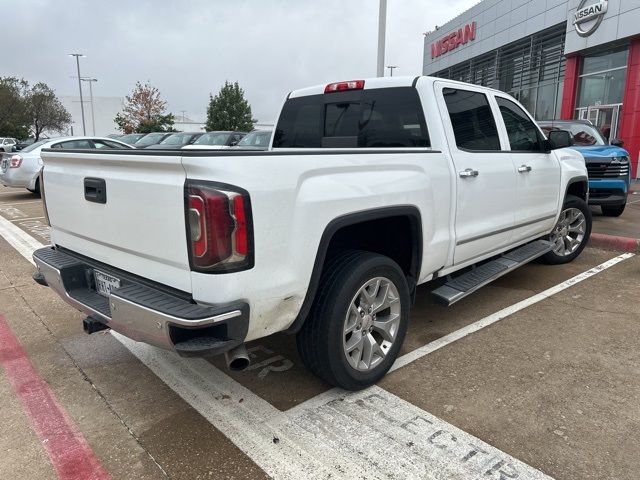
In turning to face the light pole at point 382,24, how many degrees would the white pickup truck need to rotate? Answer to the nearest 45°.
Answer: approximately 45° to its left

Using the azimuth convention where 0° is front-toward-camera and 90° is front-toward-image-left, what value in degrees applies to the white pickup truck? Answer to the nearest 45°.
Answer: approximately 225°

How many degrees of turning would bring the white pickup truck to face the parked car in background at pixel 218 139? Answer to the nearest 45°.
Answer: approximately 45° to its left

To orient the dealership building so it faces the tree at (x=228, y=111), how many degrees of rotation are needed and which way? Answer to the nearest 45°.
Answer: approximately 90° to its right

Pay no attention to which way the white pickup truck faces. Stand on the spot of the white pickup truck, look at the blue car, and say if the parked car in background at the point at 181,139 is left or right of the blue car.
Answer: left

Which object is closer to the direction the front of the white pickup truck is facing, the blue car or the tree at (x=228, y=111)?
the blue car

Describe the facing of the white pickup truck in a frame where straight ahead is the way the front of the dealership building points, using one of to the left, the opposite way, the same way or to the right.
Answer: the opposite way

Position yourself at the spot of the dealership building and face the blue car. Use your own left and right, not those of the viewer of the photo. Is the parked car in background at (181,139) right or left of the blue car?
right
